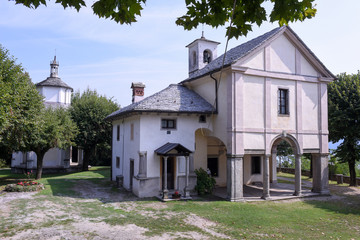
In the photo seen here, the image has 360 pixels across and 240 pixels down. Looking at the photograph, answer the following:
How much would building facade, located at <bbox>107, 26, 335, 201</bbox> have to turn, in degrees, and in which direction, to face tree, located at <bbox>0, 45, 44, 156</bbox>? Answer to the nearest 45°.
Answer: approximately 135° to its right

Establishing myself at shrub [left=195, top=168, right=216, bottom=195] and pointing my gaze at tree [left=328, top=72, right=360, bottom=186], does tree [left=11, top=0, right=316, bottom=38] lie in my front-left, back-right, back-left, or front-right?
back-right

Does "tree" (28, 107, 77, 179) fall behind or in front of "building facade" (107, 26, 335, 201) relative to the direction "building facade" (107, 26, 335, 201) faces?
behind

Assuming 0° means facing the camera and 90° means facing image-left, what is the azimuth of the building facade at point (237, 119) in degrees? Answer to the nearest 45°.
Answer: approximately 315°

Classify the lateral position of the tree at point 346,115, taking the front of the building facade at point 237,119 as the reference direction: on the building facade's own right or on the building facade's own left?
on the building facade's own left

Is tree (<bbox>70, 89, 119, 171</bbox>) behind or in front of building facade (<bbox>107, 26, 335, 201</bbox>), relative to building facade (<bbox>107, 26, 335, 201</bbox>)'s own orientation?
behind
